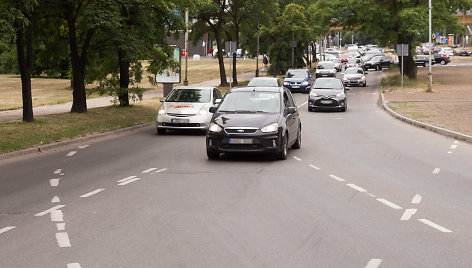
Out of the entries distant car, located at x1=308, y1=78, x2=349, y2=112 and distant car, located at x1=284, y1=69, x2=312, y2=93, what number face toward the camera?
2

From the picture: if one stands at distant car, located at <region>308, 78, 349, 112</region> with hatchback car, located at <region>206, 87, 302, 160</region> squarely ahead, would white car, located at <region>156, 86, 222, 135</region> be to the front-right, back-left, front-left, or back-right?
front-right

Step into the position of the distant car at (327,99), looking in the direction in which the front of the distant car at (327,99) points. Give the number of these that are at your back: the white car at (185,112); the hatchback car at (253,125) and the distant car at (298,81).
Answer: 1

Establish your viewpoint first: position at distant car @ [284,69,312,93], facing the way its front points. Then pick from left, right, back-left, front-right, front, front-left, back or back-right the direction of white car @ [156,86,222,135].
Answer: front

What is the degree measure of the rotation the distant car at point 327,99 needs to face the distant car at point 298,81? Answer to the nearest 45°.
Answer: approximately 180°

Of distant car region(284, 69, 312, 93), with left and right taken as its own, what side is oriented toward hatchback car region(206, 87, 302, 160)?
front

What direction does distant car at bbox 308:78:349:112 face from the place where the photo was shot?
facing the viewer

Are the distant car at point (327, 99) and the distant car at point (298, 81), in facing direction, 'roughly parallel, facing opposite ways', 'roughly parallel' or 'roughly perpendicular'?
roughly parallel

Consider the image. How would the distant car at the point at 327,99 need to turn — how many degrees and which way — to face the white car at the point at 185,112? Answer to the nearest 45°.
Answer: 0° — it already faces it

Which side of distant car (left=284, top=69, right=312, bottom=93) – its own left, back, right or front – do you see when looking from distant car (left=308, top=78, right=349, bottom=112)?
front

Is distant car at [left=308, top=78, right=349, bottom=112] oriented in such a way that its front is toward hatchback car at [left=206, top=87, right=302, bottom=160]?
yes

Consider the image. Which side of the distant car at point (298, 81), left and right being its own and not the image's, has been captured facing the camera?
front

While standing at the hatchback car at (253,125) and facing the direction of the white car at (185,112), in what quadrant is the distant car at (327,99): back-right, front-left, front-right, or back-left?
front-right
